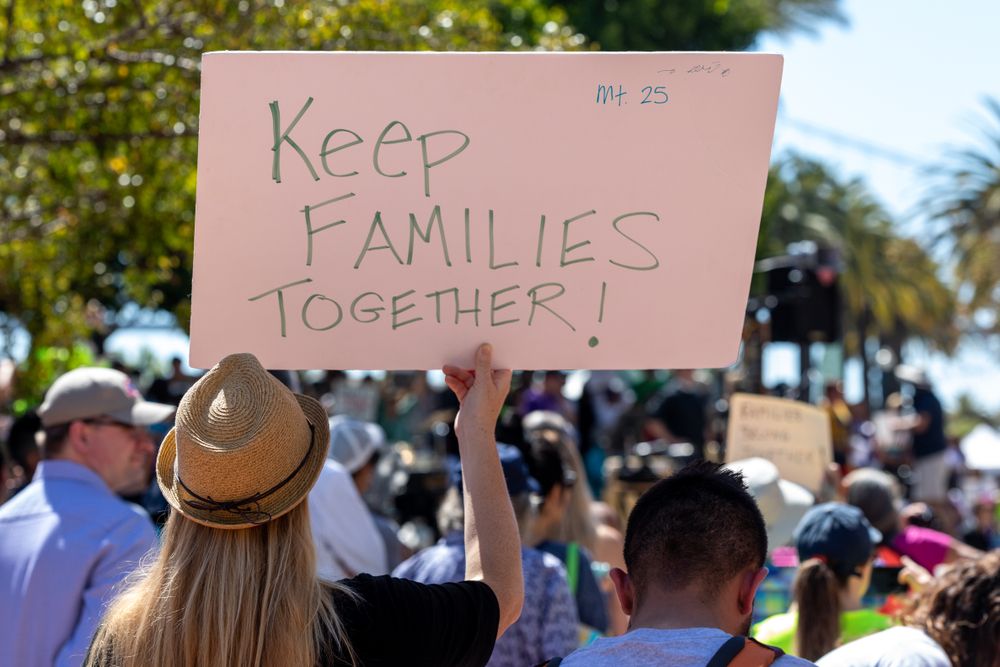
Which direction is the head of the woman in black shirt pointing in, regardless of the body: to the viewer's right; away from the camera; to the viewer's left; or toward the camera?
away from the camera

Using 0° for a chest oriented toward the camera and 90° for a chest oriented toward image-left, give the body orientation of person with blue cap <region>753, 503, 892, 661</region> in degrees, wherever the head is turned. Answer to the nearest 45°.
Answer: approximately 225°

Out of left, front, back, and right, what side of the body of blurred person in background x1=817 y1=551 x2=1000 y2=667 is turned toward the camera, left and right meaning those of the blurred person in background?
back

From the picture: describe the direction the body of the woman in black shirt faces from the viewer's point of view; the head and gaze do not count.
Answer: away from the camera

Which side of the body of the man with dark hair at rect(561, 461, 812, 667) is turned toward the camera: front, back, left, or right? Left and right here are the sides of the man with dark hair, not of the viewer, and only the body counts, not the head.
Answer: back

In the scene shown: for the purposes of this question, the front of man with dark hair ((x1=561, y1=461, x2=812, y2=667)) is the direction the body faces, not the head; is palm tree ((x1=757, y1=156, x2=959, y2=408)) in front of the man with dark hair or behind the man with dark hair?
in front

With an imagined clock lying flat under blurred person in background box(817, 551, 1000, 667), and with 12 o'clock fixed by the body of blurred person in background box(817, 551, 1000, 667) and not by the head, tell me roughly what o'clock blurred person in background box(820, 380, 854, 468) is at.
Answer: blurred person in background box(820, 380, 854, 468) is roughly at 12 o'clock from blurred person in background box(817, 551, 1000, 667).

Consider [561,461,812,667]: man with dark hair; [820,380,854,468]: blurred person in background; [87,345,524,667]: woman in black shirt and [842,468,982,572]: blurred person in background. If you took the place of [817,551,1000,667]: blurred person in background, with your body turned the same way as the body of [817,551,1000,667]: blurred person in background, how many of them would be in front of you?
2

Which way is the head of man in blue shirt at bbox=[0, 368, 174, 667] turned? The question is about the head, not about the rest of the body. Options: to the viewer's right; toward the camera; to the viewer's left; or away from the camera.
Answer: to the viewer's right
